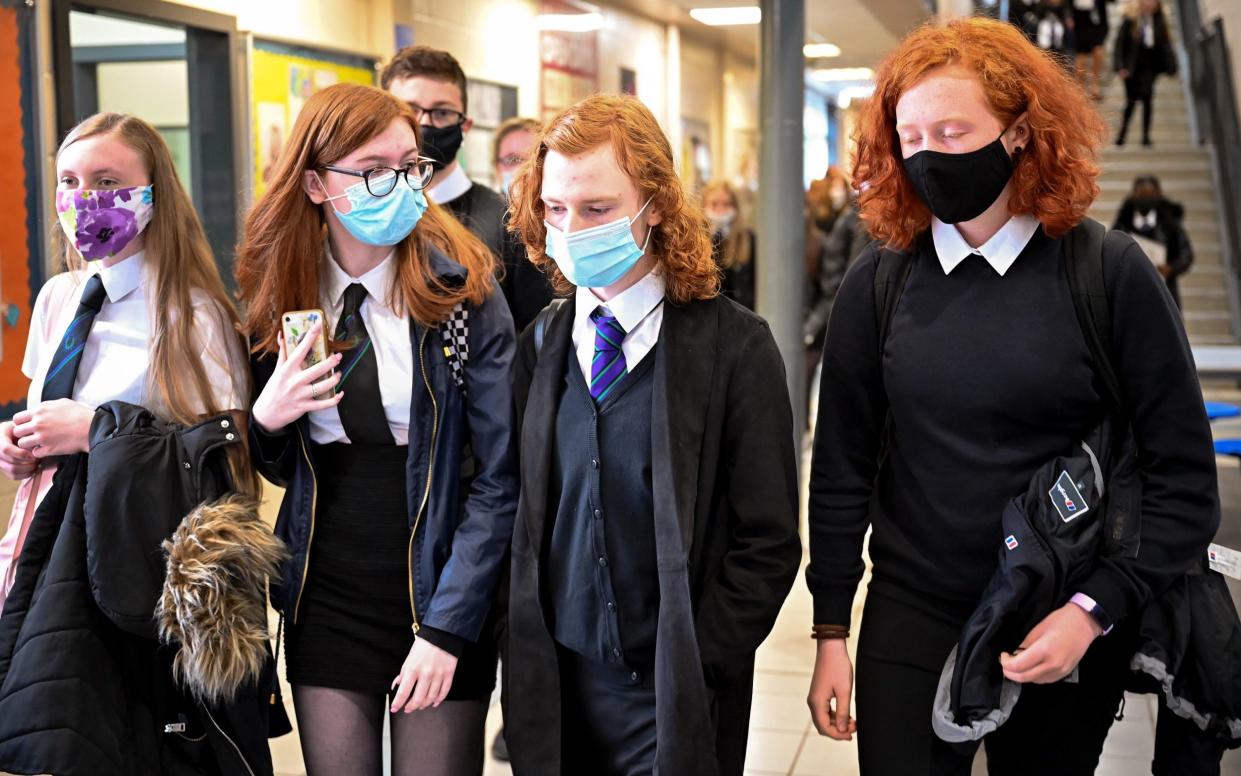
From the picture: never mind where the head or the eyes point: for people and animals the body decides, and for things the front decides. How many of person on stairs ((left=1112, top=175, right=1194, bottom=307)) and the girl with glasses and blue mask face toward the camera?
2

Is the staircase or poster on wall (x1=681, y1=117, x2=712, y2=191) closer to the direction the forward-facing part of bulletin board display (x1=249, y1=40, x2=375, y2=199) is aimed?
the staircase

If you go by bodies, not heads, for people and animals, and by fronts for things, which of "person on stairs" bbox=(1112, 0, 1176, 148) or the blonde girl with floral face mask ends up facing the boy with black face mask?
the person on stairs

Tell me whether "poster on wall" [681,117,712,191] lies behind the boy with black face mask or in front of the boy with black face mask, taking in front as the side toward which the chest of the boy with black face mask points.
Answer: behind

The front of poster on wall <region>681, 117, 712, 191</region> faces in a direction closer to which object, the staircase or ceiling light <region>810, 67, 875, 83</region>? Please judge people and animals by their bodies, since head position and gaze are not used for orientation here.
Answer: the staircase

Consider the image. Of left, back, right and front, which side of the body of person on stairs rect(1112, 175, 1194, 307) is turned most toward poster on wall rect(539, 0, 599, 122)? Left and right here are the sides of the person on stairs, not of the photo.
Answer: right
